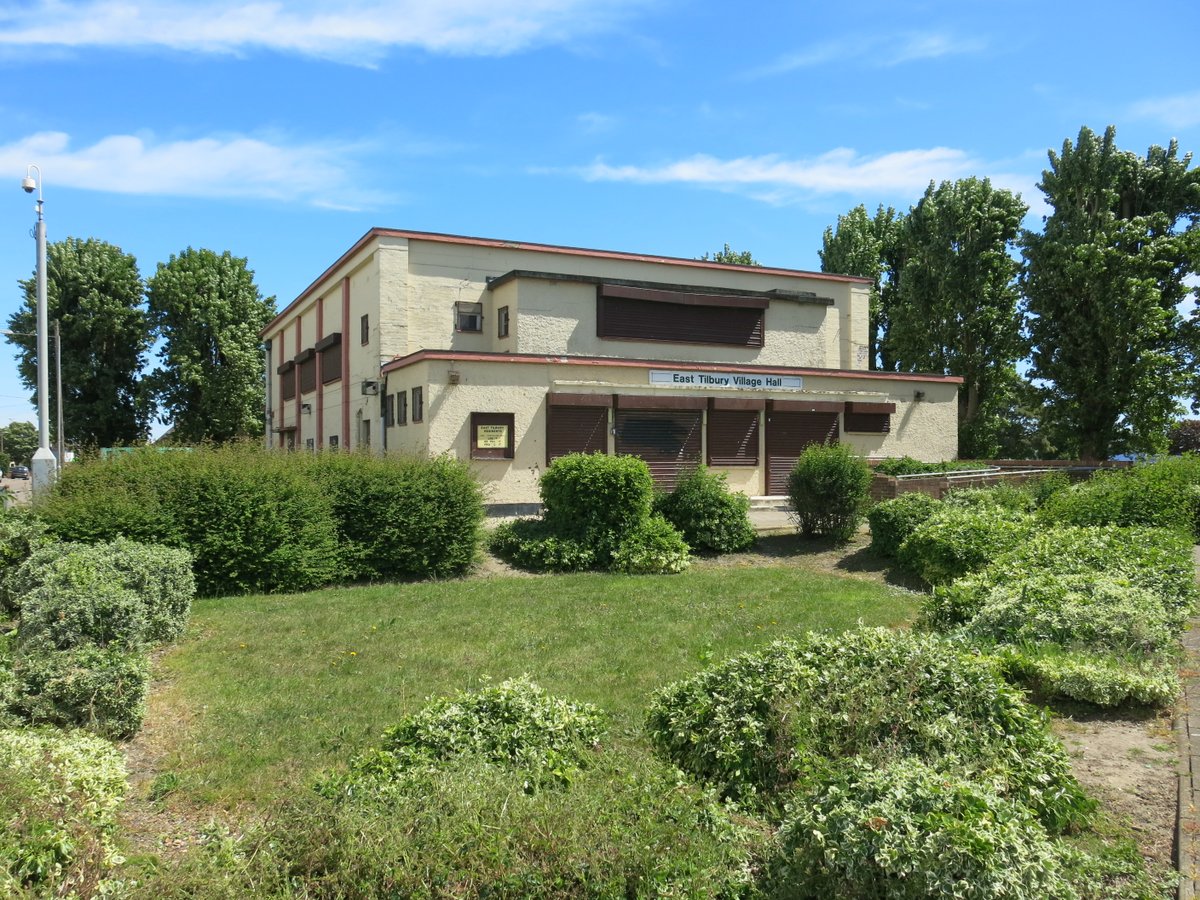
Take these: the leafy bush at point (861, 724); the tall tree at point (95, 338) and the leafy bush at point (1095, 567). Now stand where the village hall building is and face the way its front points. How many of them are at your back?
1

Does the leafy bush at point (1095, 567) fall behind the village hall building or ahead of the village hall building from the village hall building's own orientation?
ahead

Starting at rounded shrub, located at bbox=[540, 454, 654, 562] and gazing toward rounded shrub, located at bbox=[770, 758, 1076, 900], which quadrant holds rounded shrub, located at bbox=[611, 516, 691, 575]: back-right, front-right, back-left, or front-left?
front-left

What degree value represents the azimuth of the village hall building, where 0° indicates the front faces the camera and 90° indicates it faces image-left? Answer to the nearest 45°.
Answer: approximately 315°

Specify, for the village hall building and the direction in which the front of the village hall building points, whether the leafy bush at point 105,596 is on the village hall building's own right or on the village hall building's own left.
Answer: on the village hall building's own right

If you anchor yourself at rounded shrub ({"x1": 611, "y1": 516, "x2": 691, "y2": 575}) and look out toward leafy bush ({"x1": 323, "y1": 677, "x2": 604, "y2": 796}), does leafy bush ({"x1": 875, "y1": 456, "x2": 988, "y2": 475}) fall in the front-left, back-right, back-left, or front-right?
back-left

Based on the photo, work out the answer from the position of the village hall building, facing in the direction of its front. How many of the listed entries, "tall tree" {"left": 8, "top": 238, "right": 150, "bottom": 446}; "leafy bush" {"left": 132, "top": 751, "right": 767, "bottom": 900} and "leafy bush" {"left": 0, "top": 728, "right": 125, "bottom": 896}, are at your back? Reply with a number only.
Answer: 1

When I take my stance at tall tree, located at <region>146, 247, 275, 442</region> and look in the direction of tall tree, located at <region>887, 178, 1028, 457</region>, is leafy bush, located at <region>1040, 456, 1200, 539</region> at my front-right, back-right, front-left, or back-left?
front-right

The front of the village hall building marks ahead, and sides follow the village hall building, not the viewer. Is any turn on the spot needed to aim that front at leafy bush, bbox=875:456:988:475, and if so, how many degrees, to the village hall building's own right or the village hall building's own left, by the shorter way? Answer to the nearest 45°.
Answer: approximately 45° to the village hall building's own left

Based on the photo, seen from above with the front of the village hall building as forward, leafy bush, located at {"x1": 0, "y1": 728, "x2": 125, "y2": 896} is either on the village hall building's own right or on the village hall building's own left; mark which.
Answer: on the village hall building's own right

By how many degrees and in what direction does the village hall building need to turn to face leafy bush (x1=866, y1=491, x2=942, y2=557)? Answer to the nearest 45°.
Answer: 0° — it already faces it

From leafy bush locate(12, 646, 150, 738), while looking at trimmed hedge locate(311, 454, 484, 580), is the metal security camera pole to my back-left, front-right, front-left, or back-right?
front-left

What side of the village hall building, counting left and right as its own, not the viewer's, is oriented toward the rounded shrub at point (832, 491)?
front

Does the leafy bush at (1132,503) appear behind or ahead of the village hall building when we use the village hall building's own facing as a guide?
ahead

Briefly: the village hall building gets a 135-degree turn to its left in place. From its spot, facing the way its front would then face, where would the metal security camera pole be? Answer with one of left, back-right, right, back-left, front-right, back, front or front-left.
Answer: back-left

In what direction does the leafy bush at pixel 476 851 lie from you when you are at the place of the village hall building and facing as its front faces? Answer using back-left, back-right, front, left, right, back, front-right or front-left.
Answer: front-right

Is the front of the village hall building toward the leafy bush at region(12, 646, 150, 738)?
no

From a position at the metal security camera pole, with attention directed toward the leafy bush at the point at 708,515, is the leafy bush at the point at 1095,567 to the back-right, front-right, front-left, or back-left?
front-right

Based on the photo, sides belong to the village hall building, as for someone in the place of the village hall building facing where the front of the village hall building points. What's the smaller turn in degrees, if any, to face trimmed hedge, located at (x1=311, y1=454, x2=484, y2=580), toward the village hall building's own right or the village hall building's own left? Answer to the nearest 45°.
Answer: approximately 45° to the village hall building's own right
